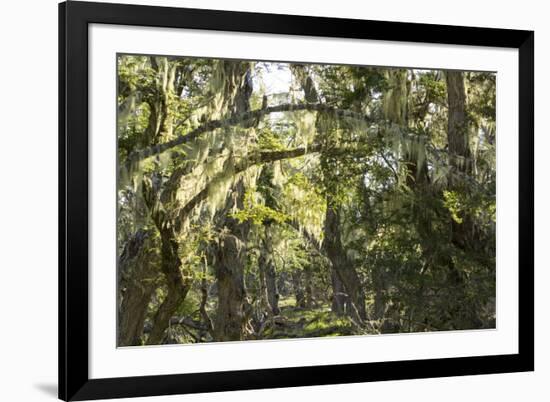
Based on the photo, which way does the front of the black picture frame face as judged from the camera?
facing the viewer and to the right of the viewer
